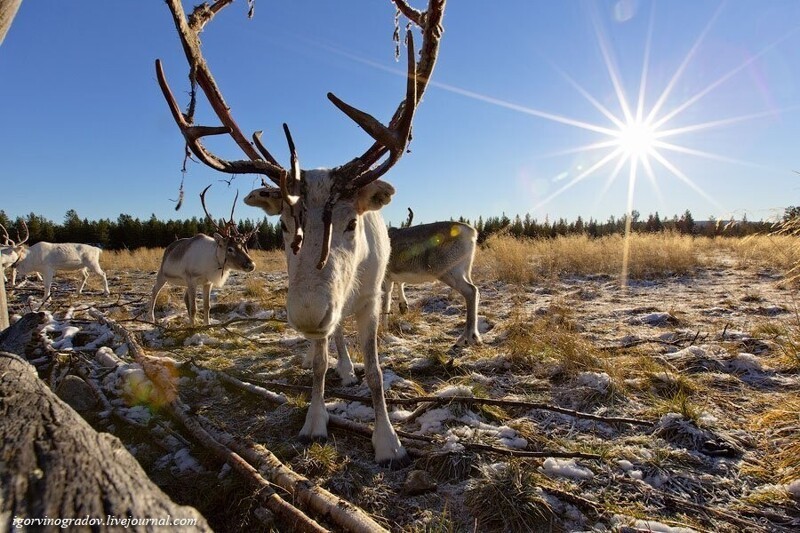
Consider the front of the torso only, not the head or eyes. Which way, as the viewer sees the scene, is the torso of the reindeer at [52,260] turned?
to the viewer's left

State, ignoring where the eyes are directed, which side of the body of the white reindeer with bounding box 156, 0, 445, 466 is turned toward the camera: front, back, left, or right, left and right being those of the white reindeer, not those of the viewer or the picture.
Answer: front

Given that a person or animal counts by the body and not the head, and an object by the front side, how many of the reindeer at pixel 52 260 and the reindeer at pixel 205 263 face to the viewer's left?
1

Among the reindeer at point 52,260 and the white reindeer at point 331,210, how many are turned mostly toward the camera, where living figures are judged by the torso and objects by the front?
1

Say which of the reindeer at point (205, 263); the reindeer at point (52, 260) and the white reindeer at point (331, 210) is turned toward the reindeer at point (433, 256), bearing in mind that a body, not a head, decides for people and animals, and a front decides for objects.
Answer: the reindeer at point (205, 263)

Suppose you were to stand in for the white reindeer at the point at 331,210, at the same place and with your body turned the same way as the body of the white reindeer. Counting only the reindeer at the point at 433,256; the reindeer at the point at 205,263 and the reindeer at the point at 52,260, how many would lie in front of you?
0

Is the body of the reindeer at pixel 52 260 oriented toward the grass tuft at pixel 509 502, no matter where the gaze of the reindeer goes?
no

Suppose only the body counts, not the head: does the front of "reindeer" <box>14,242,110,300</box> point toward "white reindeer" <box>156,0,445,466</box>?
no

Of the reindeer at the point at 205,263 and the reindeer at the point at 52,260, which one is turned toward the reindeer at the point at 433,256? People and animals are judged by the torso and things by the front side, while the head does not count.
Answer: the reindeer at the point at 205,263

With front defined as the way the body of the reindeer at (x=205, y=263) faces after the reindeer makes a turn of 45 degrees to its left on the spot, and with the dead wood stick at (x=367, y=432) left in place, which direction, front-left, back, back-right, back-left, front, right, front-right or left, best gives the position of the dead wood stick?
right

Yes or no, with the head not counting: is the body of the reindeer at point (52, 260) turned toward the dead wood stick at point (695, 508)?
no

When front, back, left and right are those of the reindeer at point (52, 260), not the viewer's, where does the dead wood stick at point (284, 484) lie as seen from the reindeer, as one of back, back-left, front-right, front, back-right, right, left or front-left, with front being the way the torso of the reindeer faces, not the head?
left

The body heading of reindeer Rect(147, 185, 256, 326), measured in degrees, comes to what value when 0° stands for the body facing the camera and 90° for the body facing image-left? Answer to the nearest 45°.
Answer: approximately 315°

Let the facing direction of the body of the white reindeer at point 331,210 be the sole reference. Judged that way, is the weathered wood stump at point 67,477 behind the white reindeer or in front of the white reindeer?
in front
